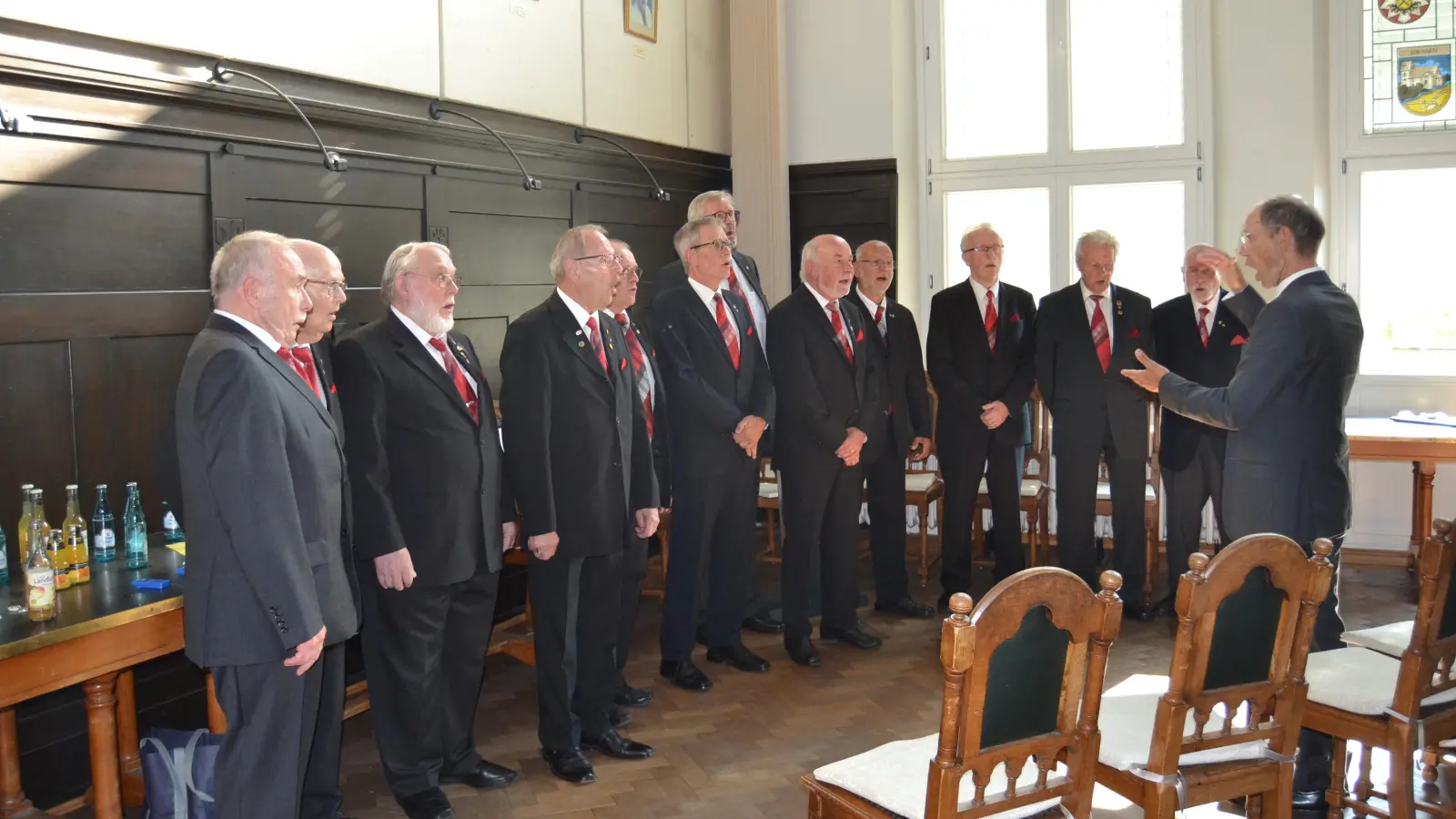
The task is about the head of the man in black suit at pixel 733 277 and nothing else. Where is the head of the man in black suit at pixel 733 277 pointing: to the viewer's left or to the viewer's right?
to the viewer's right

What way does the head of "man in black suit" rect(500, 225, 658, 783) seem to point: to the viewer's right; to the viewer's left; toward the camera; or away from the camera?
to the viewer's right

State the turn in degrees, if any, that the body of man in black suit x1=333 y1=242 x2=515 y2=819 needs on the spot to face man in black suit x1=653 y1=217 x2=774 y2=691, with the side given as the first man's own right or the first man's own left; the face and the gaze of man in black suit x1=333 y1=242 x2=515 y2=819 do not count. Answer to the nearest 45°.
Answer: approximately 90° to the first man's own left

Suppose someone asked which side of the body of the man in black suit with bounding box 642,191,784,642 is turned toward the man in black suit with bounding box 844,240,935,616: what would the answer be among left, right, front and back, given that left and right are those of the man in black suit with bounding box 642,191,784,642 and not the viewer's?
left

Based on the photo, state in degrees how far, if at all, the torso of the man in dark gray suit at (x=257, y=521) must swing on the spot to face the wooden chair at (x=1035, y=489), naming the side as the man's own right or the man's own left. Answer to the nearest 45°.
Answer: approximately 45° to the man's own left

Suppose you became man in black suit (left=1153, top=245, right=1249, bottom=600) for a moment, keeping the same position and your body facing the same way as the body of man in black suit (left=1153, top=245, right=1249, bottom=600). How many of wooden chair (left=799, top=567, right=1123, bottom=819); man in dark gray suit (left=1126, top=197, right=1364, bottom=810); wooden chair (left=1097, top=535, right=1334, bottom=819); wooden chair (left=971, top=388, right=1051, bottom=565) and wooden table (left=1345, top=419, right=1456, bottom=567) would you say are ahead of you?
3

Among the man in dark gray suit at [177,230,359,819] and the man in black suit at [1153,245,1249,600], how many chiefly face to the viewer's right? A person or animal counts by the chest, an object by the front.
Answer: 1
